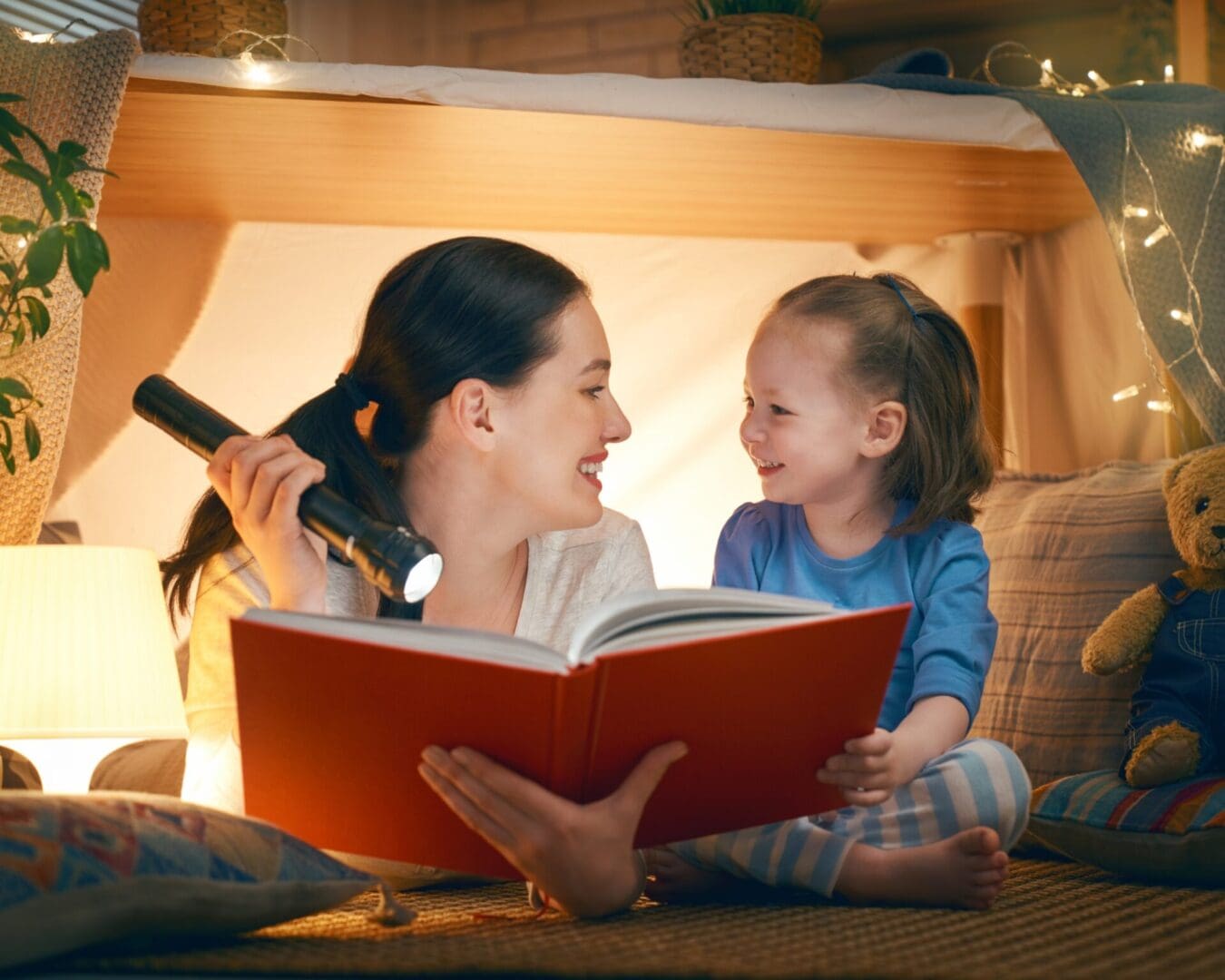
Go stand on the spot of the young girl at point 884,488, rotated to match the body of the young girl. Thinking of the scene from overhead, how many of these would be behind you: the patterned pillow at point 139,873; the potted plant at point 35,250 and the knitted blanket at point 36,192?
0

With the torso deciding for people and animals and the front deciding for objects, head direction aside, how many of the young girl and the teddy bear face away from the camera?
0

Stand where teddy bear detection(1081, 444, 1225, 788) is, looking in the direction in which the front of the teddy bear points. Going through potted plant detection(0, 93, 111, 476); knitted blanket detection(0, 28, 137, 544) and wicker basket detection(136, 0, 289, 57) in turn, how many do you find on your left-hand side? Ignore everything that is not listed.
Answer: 0

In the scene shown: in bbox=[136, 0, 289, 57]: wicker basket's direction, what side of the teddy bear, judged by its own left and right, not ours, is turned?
right

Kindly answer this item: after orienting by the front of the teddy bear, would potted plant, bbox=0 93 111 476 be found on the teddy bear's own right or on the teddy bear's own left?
on the teddy bear's own right

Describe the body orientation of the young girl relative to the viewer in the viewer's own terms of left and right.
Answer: facing the viewer and to the left of the viewer

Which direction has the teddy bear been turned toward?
toward the camera

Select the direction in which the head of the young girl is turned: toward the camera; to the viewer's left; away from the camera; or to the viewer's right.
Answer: to the viewer's left
